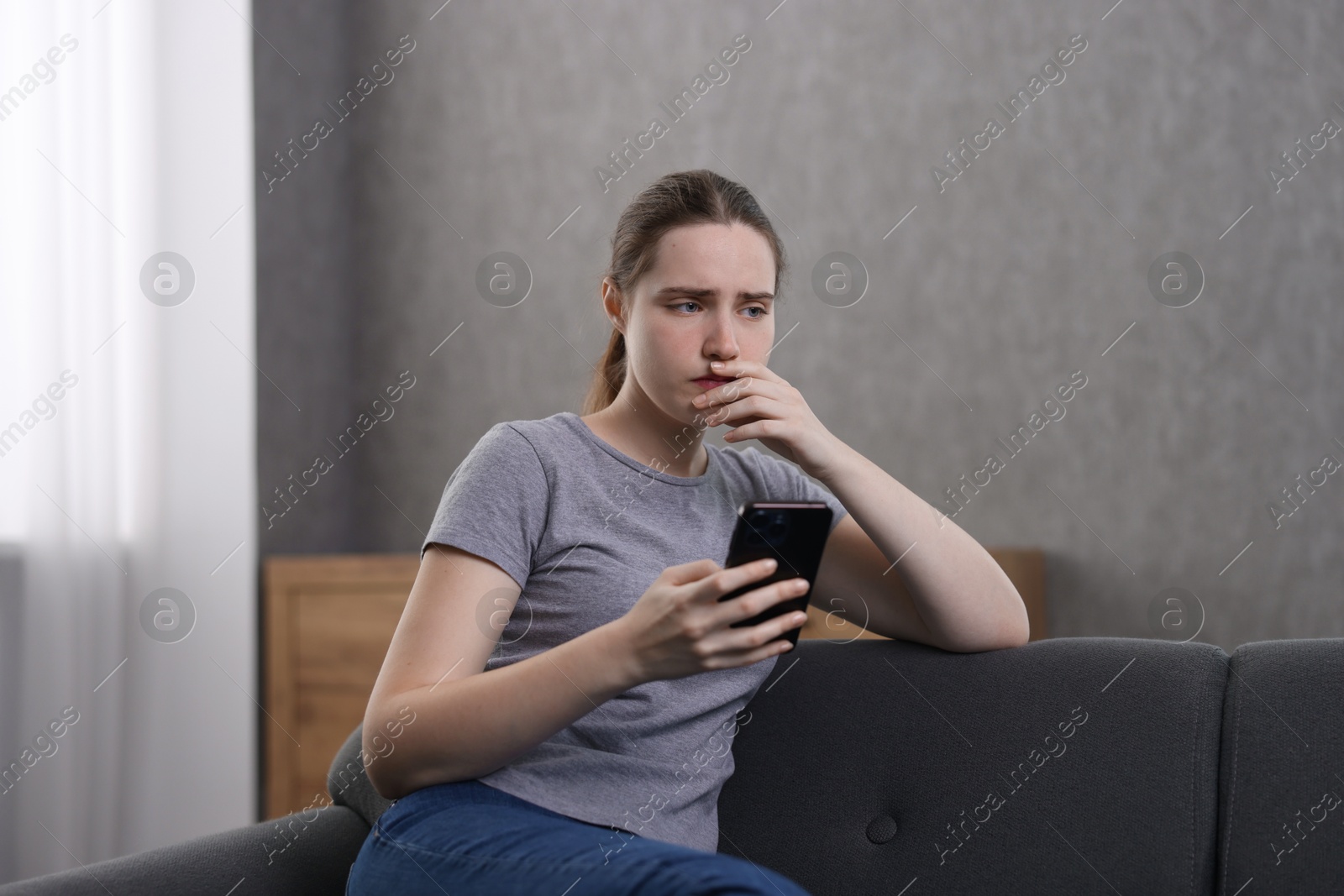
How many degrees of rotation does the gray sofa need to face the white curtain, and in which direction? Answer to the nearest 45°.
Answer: approximately 135° to its right

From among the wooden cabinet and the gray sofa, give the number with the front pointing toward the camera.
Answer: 2

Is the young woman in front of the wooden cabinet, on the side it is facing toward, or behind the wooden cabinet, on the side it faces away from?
in front

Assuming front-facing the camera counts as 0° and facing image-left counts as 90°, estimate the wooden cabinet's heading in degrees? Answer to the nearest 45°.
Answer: approximately 0°

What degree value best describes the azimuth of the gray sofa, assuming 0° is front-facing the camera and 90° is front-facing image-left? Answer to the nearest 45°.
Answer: approximately 0°

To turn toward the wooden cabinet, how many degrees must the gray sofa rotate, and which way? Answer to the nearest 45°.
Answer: approximately 135° to its right
